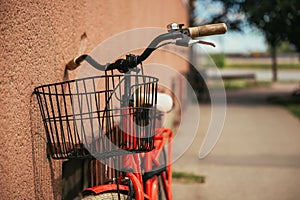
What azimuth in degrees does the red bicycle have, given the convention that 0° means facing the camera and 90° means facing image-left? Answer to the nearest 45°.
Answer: approximately 45°
